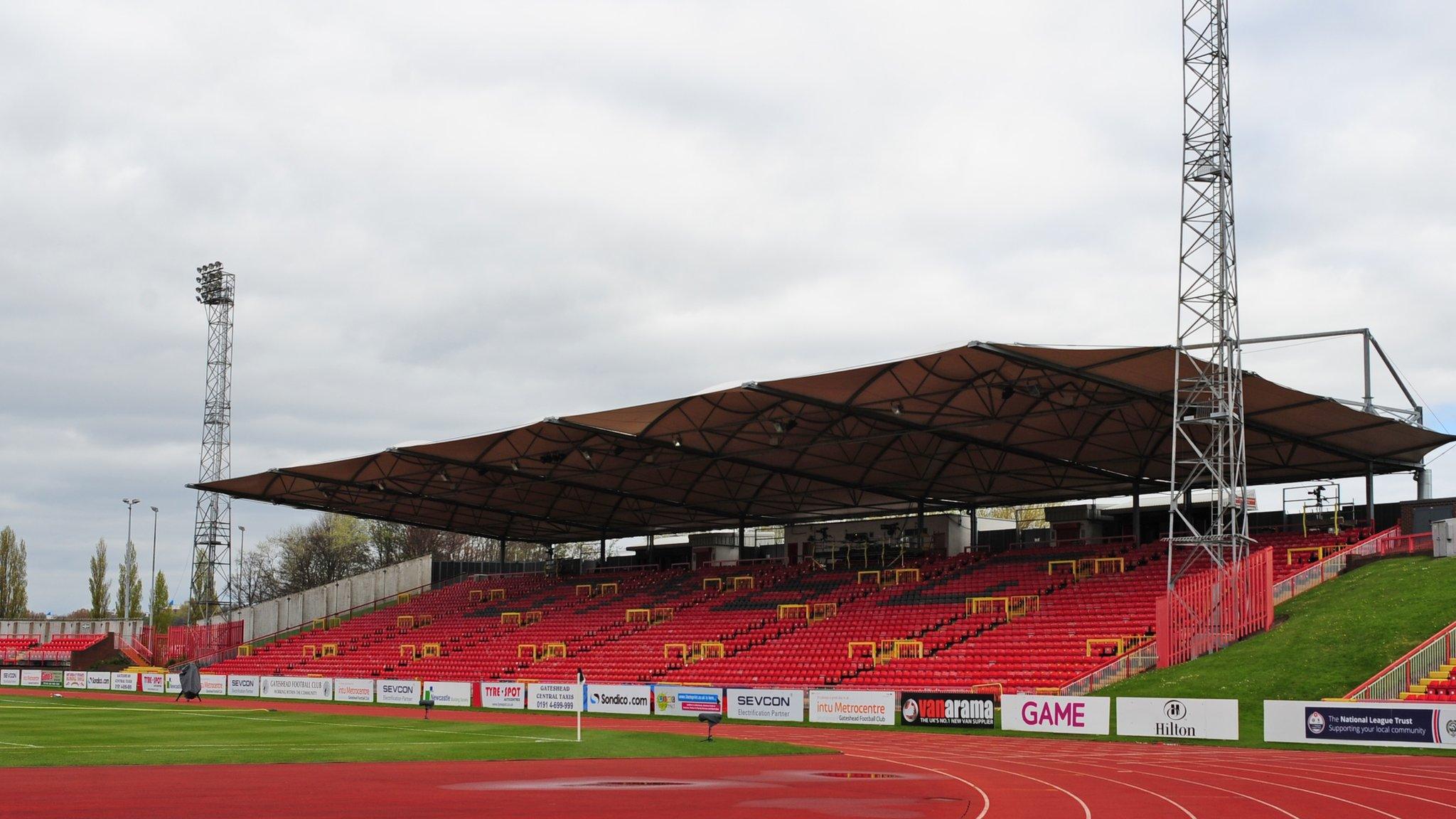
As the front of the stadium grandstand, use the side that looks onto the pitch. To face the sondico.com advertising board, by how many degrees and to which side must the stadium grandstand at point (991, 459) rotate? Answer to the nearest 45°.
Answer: approximately 45° to its right

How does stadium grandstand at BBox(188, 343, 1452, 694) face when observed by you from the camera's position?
facing the viewer and to the left of the viewer

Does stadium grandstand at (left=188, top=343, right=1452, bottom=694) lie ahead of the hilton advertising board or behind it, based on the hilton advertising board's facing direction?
behind

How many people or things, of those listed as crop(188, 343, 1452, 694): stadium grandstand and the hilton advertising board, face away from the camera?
0

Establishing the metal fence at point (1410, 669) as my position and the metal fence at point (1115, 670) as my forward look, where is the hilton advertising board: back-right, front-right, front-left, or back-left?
front-left

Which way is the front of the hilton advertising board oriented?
toward the camera

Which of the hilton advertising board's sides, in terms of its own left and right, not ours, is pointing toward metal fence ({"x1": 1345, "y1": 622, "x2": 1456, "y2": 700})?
left
